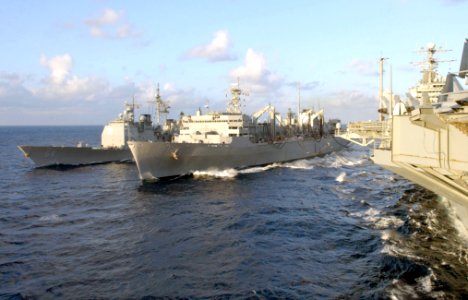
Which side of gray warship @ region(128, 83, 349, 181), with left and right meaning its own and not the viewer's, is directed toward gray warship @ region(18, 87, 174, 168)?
right

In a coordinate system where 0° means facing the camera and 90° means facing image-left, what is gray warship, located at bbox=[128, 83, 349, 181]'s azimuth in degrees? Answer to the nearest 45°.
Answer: approximately 45°
